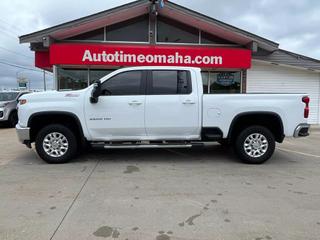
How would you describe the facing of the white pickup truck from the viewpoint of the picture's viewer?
facing to the left of the viewer

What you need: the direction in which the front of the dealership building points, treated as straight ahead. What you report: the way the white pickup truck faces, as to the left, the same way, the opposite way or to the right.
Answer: to the right

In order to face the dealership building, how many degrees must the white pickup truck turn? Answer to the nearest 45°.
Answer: approximately 90° to its right

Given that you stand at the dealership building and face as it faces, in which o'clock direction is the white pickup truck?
The white pickup truck is roughly at 12 o'clock from the dealership building.

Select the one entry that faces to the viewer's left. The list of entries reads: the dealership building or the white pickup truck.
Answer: the white pickup truck

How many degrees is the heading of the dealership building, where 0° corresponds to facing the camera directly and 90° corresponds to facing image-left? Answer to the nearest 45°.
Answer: approximately 0°

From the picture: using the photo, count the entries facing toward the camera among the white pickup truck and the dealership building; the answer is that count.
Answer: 1
